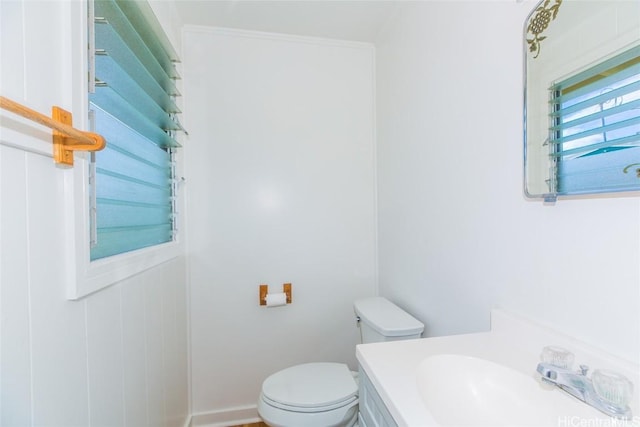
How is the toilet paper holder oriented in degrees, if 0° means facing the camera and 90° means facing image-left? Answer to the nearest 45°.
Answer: approximately 0°

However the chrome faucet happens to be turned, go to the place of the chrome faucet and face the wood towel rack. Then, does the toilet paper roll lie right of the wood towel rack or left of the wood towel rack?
right

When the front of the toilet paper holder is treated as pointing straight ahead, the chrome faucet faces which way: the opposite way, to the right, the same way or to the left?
to the right

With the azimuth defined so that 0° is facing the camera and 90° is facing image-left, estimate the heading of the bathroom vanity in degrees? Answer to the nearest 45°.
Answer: approximately 45°

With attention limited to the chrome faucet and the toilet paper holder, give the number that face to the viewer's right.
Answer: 0

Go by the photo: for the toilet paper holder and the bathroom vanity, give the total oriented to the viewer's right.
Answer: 0

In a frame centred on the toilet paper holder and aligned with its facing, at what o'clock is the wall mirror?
The wall mirror is roughly at 11 o'clock from the toilet paper holder.

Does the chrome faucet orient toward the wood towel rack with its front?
yes

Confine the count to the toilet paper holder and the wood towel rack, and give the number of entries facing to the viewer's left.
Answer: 0

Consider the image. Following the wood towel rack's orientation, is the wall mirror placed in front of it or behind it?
in front

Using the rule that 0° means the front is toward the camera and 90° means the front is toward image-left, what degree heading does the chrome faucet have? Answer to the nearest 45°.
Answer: approximately 45°
